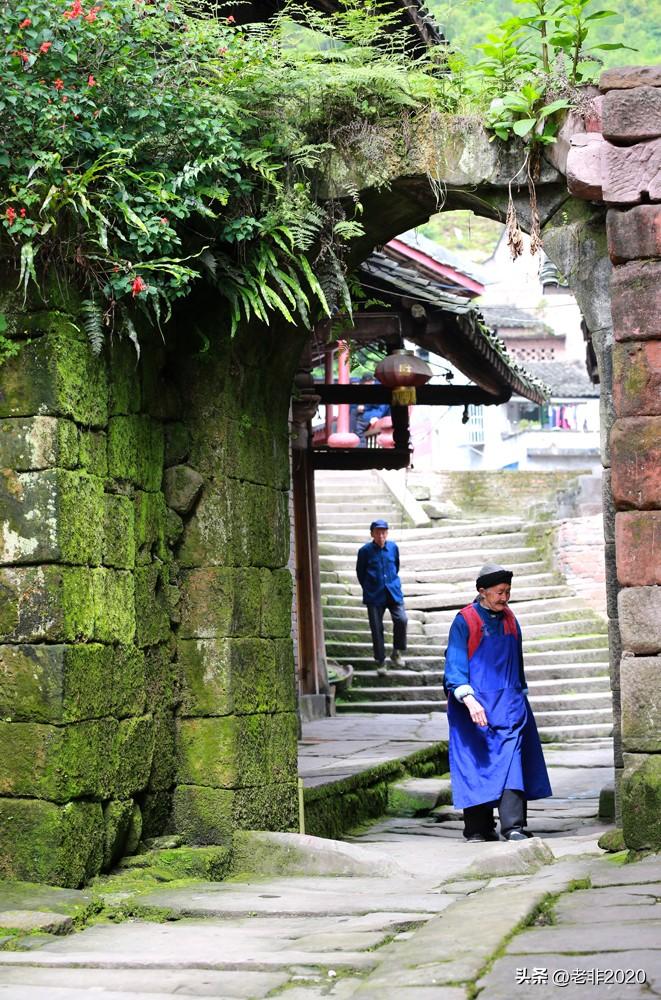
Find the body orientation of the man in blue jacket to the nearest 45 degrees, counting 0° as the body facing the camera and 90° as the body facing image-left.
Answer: approximately 0°

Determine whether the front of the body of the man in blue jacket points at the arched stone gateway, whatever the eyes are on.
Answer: yes
